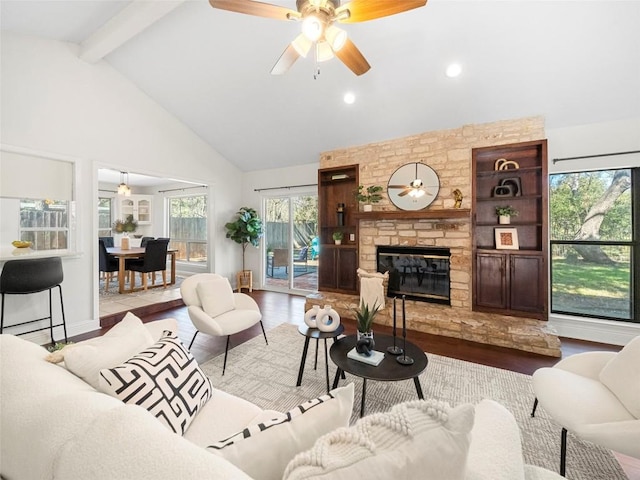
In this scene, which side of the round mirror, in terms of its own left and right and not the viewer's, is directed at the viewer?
front

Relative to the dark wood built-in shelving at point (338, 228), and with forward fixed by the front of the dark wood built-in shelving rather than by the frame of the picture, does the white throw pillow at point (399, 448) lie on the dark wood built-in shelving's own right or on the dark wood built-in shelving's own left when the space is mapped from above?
on the dark wood built-in shelving's own left

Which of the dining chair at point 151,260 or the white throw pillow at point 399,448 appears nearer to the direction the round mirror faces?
the white throw pillow

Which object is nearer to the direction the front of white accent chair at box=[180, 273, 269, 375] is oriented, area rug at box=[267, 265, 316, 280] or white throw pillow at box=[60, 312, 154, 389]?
the white throw pillow

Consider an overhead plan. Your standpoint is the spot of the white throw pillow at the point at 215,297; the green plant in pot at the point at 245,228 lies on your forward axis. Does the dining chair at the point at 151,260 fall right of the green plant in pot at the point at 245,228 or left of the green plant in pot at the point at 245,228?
left

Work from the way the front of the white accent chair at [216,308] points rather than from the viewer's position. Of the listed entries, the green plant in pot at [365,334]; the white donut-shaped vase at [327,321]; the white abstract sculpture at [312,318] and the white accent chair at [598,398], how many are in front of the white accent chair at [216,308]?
4

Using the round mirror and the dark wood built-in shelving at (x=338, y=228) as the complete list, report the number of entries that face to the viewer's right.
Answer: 0

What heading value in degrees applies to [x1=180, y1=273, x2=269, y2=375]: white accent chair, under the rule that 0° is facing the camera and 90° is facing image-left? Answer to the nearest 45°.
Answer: approximately 315°

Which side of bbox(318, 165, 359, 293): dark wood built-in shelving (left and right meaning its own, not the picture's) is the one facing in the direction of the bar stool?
front

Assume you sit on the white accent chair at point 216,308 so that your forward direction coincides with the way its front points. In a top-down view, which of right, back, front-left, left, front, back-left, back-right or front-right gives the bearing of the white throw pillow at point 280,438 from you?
front-right

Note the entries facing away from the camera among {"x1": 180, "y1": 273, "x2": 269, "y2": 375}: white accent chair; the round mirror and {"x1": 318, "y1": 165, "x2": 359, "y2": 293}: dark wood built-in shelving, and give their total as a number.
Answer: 0

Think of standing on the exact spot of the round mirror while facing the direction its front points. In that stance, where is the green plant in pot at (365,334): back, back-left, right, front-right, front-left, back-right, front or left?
front

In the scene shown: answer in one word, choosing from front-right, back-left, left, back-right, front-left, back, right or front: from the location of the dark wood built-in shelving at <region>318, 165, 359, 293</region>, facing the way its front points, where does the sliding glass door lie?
right

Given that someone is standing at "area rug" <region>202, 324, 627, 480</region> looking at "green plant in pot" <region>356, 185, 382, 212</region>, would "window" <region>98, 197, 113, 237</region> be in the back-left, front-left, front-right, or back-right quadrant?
front-left

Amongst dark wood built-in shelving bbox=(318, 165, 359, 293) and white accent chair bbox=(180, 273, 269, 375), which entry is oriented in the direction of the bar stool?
the dark wood built-in shelving

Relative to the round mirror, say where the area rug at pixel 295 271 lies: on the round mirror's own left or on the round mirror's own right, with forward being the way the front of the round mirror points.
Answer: on the round mirror's own right

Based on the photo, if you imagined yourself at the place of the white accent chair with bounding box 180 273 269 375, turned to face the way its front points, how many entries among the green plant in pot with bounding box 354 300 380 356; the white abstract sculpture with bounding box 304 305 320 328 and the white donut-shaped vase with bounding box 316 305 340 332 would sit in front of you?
3

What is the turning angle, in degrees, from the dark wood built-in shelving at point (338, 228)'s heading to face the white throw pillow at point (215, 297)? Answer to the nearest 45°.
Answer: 0° — it already faces it

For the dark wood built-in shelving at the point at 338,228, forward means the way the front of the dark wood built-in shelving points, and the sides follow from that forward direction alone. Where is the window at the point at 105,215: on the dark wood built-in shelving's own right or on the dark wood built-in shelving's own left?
on the dark wood built-in shelving's own right

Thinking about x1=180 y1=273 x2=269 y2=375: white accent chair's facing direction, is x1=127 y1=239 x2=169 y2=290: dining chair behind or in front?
behind

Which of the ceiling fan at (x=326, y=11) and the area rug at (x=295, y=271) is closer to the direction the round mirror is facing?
the ceiling fan
